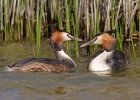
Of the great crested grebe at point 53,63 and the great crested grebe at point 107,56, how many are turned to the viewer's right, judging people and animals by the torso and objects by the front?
1

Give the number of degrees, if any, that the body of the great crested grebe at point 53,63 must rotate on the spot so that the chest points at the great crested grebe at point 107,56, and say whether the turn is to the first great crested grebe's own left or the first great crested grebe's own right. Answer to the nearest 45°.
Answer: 0° — it already faces it

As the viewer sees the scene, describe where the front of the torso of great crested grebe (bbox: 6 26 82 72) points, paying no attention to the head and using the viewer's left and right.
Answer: facing to the right of the viewer
